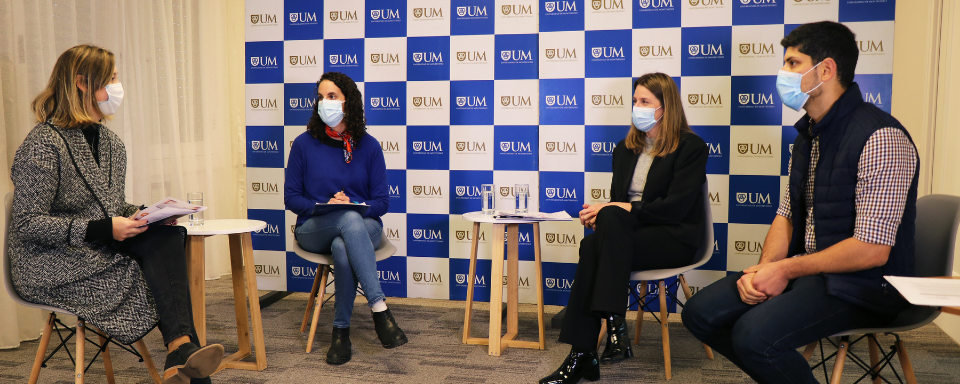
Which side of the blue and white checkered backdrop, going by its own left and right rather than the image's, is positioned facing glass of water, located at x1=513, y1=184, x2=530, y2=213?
front

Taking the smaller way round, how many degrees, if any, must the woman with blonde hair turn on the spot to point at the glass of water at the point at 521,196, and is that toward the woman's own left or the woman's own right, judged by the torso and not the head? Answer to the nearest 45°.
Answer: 0° — they already face it

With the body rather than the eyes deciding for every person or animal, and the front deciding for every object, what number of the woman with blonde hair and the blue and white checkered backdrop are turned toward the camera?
1

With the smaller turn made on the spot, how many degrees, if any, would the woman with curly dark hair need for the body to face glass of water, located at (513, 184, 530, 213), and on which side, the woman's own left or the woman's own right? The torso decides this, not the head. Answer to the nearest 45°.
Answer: approximately 90° to the woman's own left

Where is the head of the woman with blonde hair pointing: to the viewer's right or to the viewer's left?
to the viewer's right

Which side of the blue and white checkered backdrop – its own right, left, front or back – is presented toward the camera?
front

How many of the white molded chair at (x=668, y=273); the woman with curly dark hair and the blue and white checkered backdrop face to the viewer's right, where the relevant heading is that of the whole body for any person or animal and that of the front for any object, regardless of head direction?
0

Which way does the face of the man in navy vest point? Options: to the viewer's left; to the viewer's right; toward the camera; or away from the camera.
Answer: to the viewer's left

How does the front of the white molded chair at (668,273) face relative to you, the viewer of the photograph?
facing the viewer and to the left of the viewer

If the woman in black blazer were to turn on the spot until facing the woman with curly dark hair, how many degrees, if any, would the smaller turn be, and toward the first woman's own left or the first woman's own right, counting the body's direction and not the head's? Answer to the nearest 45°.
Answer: approximately 45° to the first woman's own right

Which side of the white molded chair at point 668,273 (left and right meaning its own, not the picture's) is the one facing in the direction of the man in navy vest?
left

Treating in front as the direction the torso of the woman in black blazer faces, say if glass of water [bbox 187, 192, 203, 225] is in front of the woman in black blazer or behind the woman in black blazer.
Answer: in front

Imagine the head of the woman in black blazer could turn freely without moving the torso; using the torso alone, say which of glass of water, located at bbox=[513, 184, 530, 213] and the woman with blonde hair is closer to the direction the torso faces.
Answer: the woman with blonde hair

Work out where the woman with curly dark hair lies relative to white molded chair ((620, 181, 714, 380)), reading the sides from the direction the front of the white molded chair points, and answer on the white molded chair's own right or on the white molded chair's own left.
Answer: on the white molded chair's own right

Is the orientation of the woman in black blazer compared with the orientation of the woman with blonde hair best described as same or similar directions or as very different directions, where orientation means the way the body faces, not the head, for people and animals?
very different directions

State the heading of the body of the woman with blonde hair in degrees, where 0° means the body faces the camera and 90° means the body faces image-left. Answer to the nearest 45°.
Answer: approximately 270°
